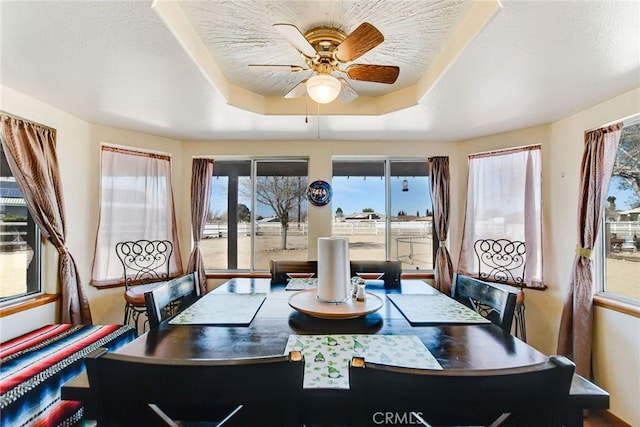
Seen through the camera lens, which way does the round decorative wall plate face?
facing the viewer

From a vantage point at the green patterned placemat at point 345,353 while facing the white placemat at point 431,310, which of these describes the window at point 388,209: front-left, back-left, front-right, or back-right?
front-left

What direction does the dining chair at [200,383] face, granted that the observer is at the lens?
facing away from the viewer

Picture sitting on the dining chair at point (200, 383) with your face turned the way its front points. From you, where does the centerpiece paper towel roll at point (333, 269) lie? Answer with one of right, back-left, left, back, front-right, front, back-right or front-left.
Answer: front-right

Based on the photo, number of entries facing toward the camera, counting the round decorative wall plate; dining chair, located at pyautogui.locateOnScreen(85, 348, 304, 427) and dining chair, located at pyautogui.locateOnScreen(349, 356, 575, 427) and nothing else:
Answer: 1

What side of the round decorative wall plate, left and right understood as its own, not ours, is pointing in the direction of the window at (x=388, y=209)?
left

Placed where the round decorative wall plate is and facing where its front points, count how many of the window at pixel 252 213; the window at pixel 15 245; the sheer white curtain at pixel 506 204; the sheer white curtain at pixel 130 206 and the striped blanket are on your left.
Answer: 1

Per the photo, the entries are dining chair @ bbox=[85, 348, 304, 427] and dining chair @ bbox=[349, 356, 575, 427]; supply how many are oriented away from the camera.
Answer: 2

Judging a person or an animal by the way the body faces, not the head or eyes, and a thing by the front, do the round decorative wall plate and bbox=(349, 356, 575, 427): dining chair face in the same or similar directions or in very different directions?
very different directions

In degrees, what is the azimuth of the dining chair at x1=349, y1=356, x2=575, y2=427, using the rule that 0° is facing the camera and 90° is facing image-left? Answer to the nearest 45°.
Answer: approximately 180°

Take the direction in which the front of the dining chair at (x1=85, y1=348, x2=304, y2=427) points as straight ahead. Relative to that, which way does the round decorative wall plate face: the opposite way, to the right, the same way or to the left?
the opposite way

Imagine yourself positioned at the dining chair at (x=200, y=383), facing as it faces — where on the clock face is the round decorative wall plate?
The round decorative wall plate is roughly at 1 o'clock from the dining chair.

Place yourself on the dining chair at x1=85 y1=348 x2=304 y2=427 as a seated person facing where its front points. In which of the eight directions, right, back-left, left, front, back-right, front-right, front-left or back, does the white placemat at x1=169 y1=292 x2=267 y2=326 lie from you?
front
